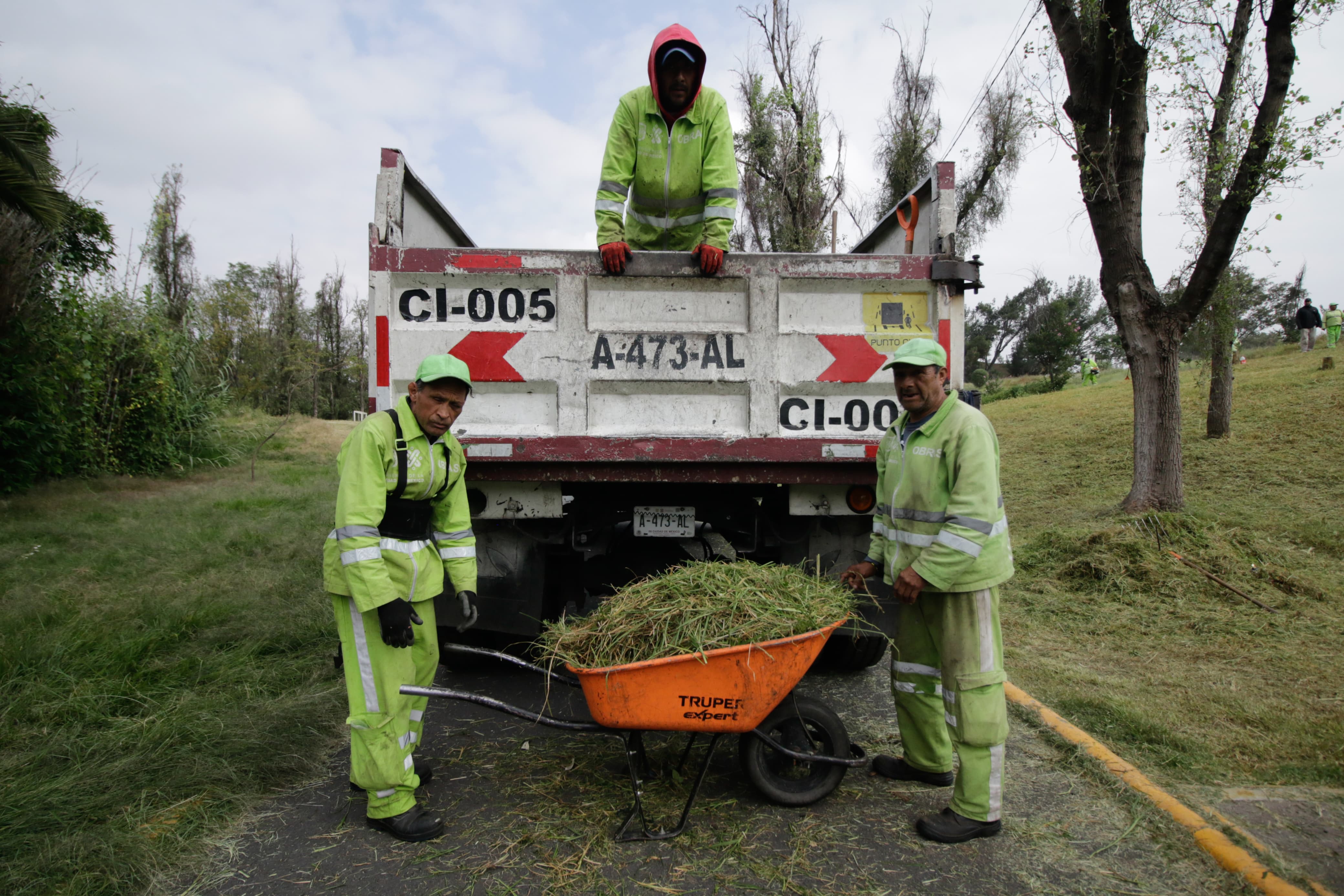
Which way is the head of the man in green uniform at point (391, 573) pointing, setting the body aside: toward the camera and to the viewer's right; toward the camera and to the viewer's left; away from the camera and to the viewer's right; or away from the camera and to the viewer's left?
toward the camera and to the viewer's right

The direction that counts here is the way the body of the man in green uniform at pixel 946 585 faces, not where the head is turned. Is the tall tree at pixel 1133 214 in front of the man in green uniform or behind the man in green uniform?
behind

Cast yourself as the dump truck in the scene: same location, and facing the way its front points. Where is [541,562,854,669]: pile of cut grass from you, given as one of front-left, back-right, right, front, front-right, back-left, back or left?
back

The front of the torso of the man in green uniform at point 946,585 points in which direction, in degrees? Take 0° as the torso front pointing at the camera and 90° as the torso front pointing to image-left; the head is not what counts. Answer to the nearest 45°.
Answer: approximately 45°

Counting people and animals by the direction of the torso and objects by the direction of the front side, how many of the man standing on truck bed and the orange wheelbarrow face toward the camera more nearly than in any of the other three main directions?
1

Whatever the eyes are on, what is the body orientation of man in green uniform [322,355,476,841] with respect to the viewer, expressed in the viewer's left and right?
facing the viewer and to the right of the viewer

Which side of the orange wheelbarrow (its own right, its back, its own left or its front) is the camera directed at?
right

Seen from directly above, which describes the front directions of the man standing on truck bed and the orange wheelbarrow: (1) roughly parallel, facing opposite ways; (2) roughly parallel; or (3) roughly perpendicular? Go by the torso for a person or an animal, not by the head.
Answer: roughly perpendicular

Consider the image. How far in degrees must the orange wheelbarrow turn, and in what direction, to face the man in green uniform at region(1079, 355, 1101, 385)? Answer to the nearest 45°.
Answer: approximately 45° to its left

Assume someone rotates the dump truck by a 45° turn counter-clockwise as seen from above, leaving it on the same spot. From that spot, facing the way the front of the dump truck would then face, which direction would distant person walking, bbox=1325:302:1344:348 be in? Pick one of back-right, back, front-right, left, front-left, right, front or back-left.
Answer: right

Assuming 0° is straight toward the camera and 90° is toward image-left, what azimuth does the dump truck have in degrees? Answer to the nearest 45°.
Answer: approximately 180°

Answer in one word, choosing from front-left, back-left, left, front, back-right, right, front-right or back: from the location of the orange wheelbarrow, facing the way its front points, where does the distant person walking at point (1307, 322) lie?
front-left

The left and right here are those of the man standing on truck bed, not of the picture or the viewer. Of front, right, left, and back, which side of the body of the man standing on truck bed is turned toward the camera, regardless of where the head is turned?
front

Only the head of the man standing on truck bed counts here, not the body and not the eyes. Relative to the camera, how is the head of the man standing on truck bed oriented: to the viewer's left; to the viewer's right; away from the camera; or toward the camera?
toward the camera
